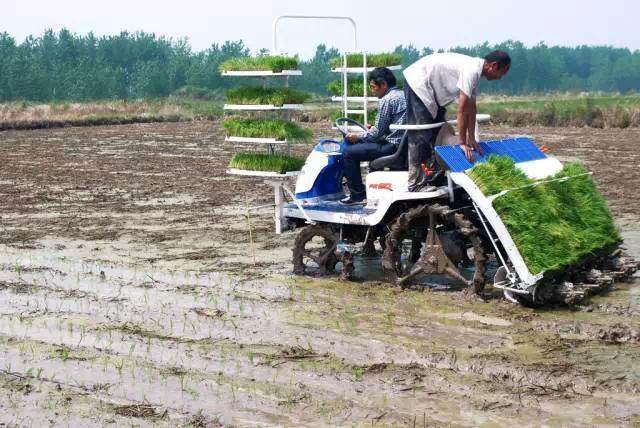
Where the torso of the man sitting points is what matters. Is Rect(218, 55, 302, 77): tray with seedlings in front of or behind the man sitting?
in front

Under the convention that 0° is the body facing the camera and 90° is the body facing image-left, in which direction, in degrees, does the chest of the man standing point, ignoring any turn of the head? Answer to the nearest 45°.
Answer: approximately 270°

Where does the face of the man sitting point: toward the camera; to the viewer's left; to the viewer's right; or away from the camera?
to the viewer's left

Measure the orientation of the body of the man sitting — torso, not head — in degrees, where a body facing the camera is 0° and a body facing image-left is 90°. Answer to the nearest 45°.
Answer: approximately 90°

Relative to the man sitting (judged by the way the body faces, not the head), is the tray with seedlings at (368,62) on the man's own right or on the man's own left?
on the man's own right

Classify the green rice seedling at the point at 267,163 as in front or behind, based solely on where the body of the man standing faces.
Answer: behind

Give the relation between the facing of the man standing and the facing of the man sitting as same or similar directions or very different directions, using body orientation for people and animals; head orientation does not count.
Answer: very different directions

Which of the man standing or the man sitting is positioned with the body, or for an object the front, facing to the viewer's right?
the man standing

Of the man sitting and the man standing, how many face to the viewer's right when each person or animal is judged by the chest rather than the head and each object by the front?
1
